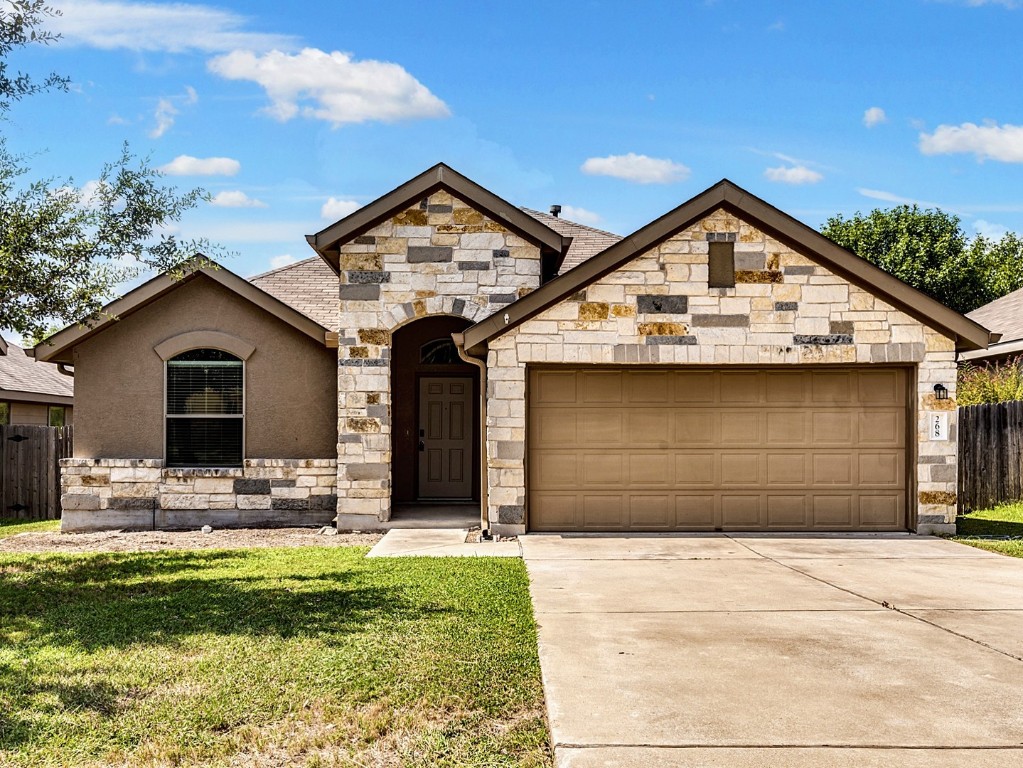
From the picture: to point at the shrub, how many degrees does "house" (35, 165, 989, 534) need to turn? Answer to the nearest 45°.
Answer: approximately 135° to its left

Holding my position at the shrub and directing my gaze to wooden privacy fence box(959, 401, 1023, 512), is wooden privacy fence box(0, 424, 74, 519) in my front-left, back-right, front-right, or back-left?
front-right

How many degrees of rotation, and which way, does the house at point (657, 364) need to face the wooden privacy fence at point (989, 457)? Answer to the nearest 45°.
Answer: approximately 135° to its left

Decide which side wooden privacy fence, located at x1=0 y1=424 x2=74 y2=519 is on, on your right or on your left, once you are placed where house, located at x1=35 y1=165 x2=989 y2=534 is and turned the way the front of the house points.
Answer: on your right

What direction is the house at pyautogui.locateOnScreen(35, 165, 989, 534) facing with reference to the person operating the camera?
facing the viewer

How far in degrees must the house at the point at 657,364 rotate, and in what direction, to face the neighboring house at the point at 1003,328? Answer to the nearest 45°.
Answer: approximately 135° to its left
